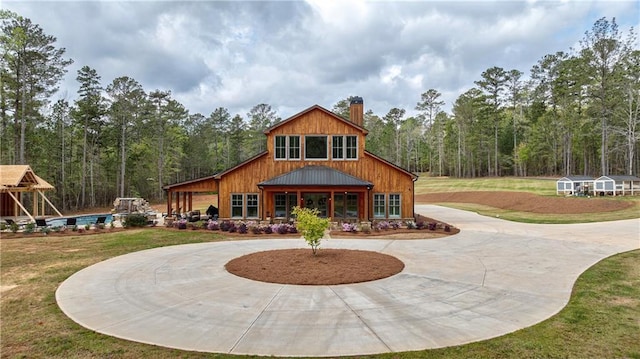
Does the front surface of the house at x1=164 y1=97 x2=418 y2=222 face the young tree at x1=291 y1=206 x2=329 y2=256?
yes

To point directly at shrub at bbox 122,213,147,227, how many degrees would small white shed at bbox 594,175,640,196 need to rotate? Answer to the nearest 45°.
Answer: approximately 45° to its right

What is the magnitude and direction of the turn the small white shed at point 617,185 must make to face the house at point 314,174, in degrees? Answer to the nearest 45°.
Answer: approximately 45° to its right

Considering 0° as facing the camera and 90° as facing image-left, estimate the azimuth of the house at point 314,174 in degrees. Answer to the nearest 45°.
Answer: approximately 0°

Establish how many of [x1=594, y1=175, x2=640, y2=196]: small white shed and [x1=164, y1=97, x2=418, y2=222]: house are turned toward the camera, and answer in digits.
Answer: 2

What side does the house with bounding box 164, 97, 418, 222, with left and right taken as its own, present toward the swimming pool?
right

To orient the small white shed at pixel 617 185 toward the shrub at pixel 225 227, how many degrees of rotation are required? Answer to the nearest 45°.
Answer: approximately 45° to its right

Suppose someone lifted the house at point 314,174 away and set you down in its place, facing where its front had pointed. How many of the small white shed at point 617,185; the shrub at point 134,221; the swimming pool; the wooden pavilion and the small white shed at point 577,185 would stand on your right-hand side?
3
